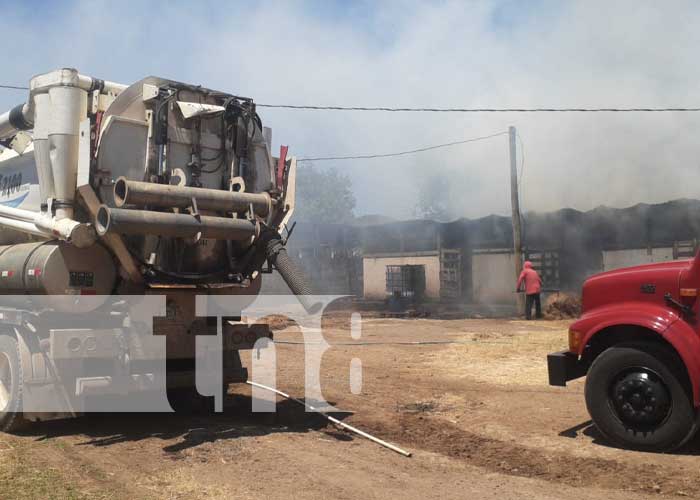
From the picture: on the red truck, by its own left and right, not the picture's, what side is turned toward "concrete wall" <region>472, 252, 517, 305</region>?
right

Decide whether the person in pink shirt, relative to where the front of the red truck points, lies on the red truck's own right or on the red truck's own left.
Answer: on the red truck's own right

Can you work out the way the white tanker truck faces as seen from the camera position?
facing away from the viewer and to the left of the viewer

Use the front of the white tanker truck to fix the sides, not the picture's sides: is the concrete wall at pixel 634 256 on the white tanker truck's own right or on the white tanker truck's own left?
on the white tanker truck's own right

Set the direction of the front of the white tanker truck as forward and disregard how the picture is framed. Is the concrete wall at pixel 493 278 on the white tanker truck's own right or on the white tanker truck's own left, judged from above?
on the white tanker truck's own right

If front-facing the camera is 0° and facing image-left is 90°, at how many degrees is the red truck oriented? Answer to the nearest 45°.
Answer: approximately 90°

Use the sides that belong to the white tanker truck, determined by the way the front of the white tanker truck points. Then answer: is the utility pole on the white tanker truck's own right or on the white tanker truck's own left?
on the white tanker truck's own right

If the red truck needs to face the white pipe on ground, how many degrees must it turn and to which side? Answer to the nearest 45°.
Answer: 0° — it already faces it
